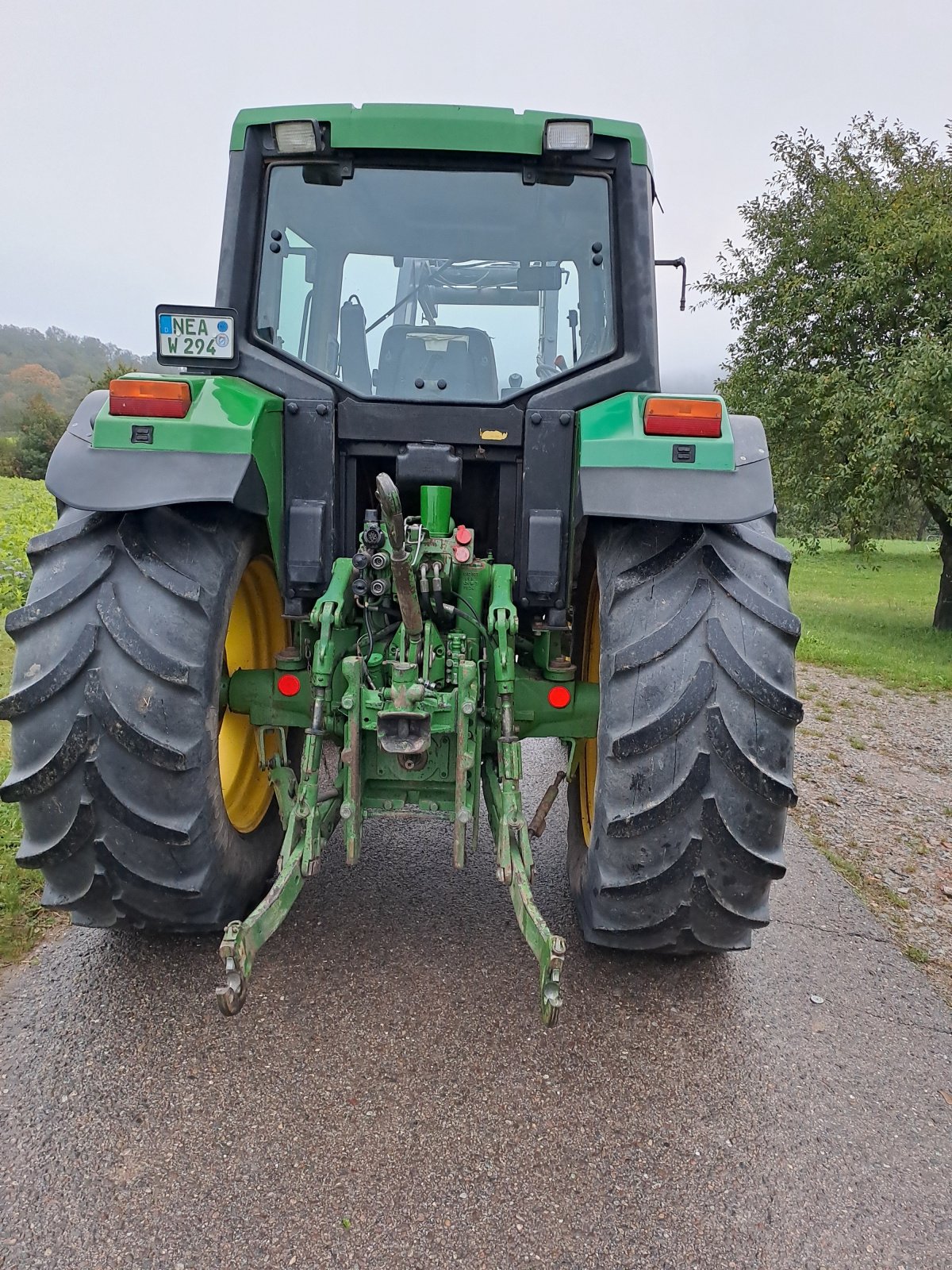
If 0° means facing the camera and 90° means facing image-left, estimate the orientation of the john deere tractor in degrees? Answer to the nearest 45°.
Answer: approximately 180°

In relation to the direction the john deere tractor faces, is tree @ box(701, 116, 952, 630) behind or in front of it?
in front
